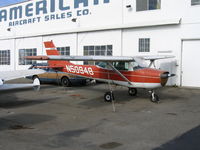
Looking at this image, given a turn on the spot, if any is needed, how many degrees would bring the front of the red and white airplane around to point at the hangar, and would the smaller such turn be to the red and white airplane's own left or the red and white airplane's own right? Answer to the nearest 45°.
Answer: approximately 135° to the red and white airplane's own left

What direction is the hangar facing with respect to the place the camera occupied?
facing the viewer and to the left of the viewer

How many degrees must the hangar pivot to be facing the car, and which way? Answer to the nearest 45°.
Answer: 0° — it already faces it

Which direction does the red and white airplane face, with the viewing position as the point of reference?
facing the viewer and to the right of the viewer

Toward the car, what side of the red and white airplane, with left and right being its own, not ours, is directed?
back

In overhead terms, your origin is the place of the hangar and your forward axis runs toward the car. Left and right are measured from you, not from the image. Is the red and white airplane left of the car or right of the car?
left
